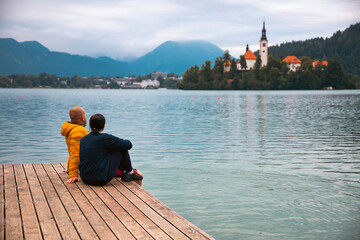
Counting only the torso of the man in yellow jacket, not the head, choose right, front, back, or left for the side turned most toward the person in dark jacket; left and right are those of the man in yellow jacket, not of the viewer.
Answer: right

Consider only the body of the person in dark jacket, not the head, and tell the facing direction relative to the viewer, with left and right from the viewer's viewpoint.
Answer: facing away from the viewer and to the right of the viewer

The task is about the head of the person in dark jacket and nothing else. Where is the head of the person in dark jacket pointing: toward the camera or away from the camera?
away from the camera

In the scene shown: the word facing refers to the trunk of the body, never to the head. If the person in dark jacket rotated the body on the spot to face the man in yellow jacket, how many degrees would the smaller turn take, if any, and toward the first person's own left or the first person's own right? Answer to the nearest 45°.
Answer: approximately 90° to the first person's own left

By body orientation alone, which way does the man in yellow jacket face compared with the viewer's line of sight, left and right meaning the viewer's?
facing away from the viewer and to the right of the viewer
